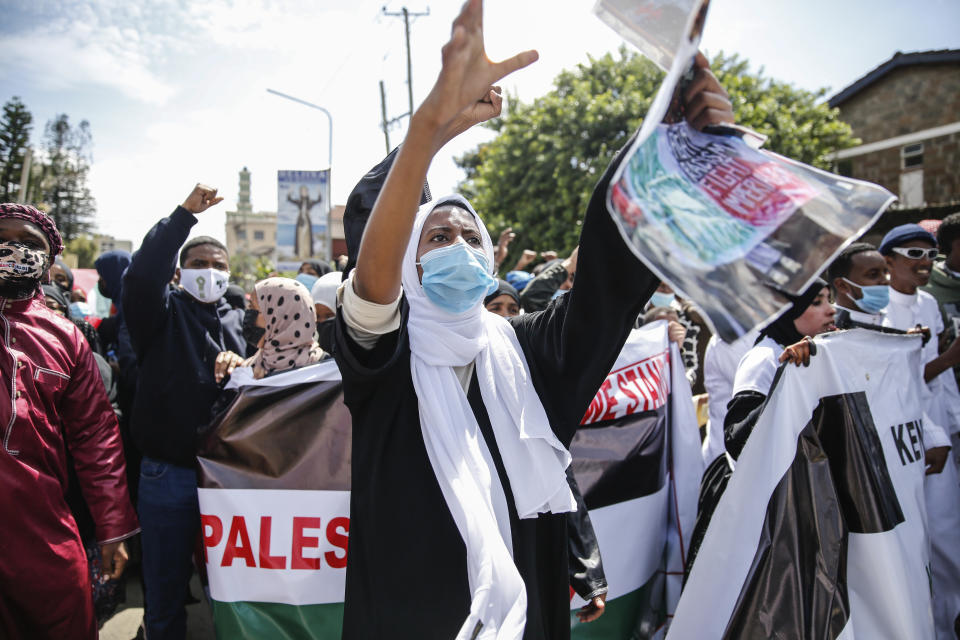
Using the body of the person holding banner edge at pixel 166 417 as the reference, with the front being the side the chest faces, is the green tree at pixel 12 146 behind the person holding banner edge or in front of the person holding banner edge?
behind

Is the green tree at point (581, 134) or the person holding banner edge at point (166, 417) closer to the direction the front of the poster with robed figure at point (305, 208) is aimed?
the person holding banner edge

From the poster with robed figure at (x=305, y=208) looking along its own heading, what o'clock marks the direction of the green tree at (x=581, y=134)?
The green tree is roughly at 10 o'clock from the poster with robed figure.

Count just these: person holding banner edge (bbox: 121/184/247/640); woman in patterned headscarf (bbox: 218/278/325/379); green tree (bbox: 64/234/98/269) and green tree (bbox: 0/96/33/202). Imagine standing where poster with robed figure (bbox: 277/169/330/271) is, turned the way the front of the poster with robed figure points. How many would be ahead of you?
2

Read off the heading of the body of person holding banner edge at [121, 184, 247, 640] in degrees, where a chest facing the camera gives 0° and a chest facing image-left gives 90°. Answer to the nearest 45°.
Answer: approximately 315°

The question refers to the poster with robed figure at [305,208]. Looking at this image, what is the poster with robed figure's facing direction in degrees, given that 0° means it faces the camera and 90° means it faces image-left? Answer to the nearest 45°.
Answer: approximately 0°

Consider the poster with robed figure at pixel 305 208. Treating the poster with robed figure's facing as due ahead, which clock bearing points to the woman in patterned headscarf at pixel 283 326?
The woman in patterned headscarf is roughly at 12 o'clock from the poster with robed figure.

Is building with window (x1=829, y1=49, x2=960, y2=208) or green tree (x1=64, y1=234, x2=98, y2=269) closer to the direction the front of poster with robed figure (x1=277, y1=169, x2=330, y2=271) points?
the building with window
